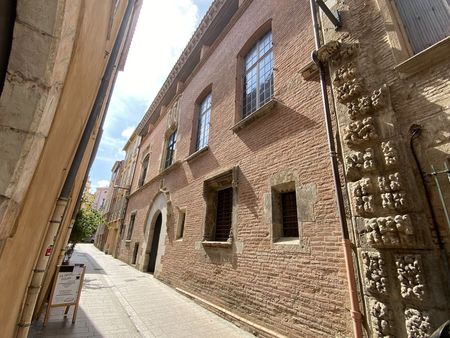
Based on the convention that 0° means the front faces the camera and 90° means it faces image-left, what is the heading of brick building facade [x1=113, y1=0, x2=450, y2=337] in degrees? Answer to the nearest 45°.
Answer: approximately 45°
